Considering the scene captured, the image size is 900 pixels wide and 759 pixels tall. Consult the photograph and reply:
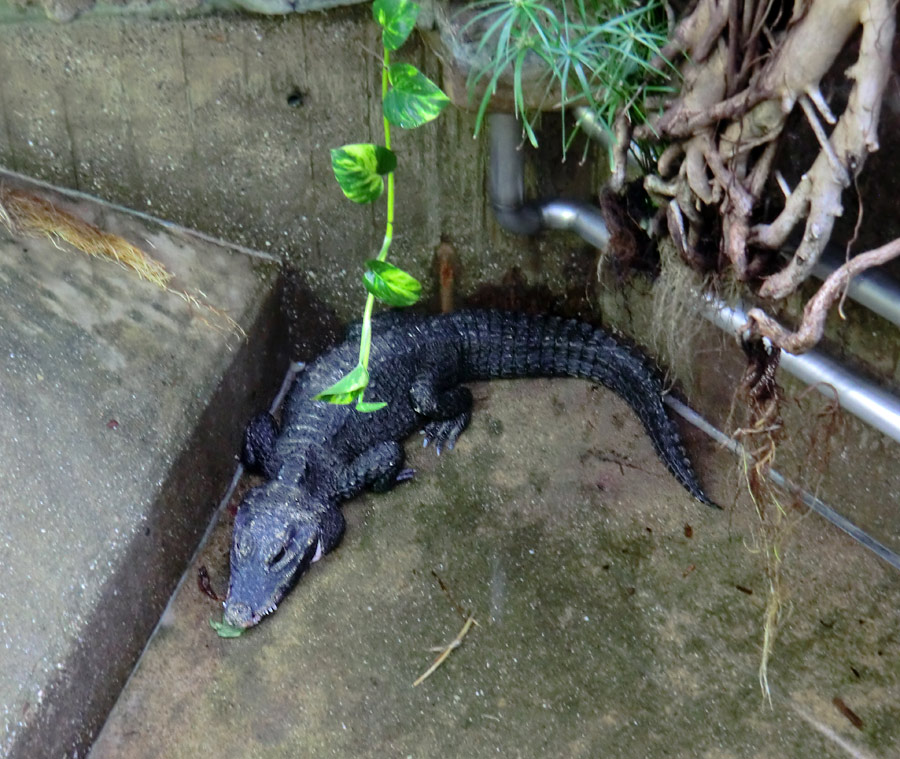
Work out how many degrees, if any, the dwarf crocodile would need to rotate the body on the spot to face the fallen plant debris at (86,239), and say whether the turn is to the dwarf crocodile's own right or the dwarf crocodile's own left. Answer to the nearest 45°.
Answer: approximately 45° to the dwarf crocodile's own right

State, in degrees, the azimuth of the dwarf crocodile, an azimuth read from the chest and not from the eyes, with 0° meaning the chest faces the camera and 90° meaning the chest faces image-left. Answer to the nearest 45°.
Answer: approximately 45°
